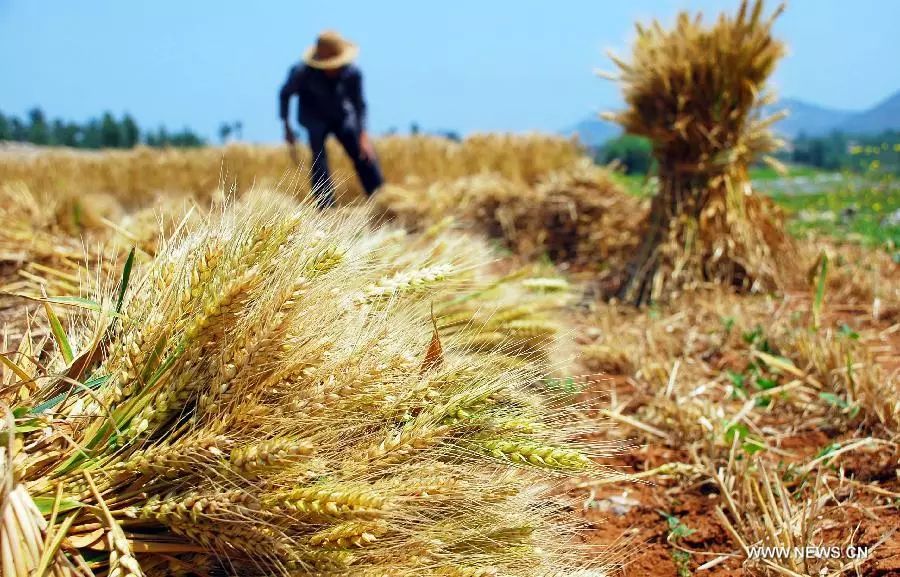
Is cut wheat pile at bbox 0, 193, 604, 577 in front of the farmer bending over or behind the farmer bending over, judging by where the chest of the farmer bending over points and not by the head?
in front

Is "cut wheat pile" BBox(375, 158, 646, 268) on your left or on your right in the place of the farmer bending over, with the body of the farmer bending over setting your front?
on your left

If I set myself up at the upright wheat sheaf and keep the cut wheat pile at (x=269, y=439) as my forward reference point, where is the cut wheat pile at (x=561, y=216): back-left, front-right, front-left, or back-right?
back-right

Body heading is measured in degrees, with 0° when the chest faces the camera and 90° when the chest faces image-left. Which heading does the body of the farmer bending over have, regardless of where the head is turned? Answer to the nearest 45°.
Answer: approximately 0°
